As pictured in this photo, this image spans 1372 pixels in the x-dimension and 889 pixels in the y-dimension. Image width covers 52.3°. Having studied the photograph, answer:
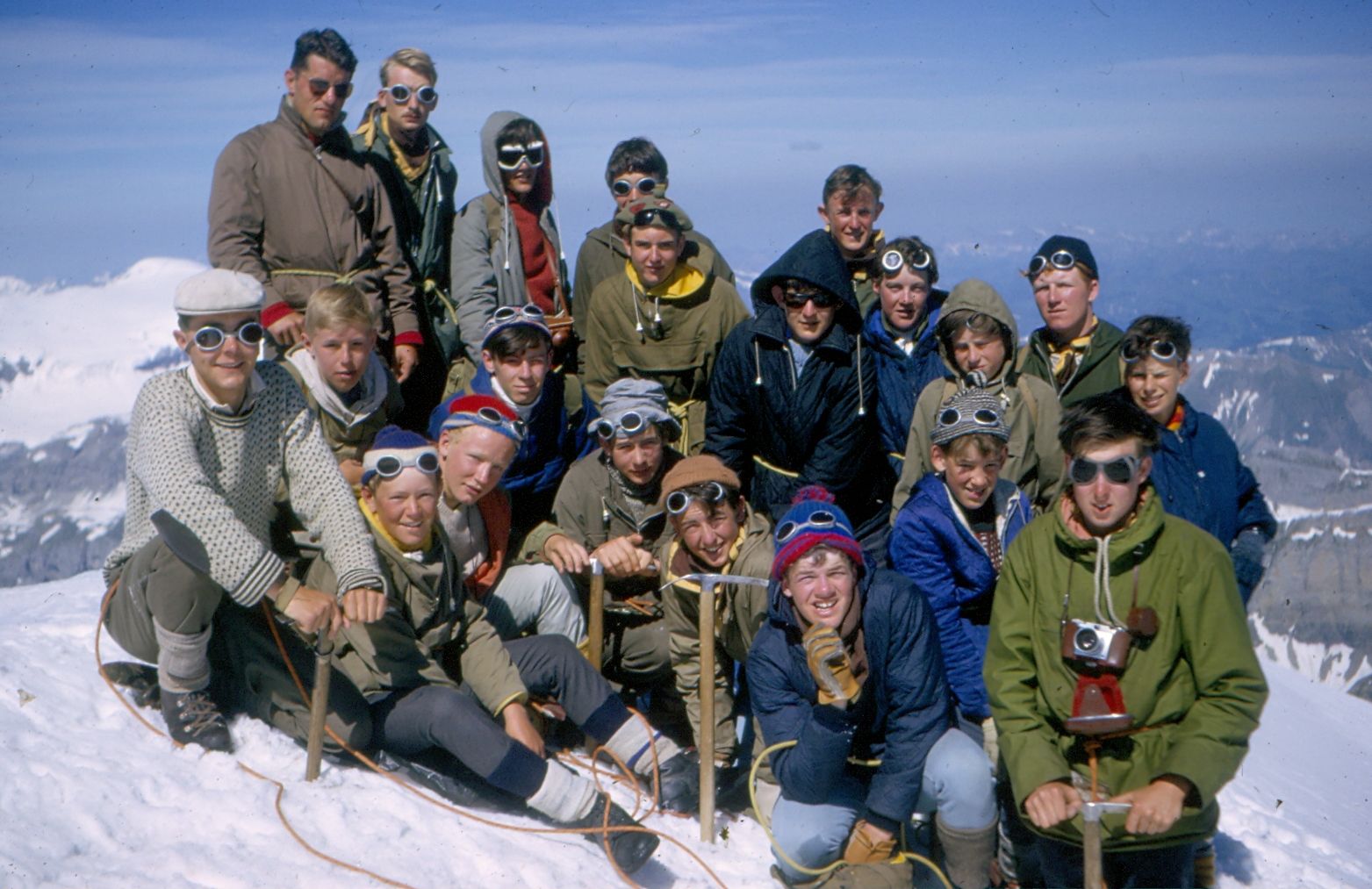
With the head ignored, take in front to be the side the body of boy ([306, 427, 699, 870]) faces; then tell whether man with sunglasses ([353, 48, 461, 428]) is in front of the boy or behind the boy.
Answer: behind

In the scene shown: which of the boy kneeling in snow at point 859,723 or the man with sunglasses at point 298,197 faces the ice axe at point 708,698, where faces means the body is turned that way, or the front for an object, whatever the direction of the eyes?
the man with sunglasses

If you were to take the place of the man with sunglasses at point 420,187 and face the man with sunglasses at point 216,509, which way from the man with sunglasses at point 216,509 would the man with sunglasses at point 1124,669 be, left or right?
left

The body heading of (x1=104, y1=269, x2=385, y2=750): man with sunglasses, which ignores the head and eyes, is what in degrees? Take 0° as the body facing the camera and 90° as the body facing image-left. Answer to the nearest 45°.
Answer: approximately 315°

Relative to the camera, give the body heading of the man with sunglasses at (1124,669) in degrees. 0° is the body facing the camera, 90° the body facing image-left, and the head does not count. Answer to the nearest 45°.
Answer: approximately 0°

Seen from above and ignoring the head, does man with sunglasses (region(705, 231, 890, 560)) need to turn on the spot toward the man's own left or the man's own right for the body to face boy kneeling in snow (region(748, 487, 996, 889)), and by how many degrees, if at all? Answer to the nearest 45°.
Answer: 0° — they already face them

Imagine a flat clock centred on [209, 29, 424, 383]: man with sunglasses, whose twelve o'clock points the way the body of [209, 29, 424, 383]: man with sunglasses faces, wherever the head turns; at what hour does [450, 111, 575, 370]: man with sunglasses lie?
[450, 111, 575, 370]: man with sunglasses is roughly at 10 o'clock from [209, 29, 424, 383]: man with sunglasses.

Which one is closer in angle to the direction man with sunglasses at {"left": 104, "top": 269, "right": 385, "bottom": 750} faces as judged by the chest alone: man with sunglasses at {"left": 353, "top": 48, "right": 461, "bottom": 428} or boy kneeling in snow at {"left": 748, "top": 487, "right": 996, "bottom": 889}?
the boy kneeling in snow
